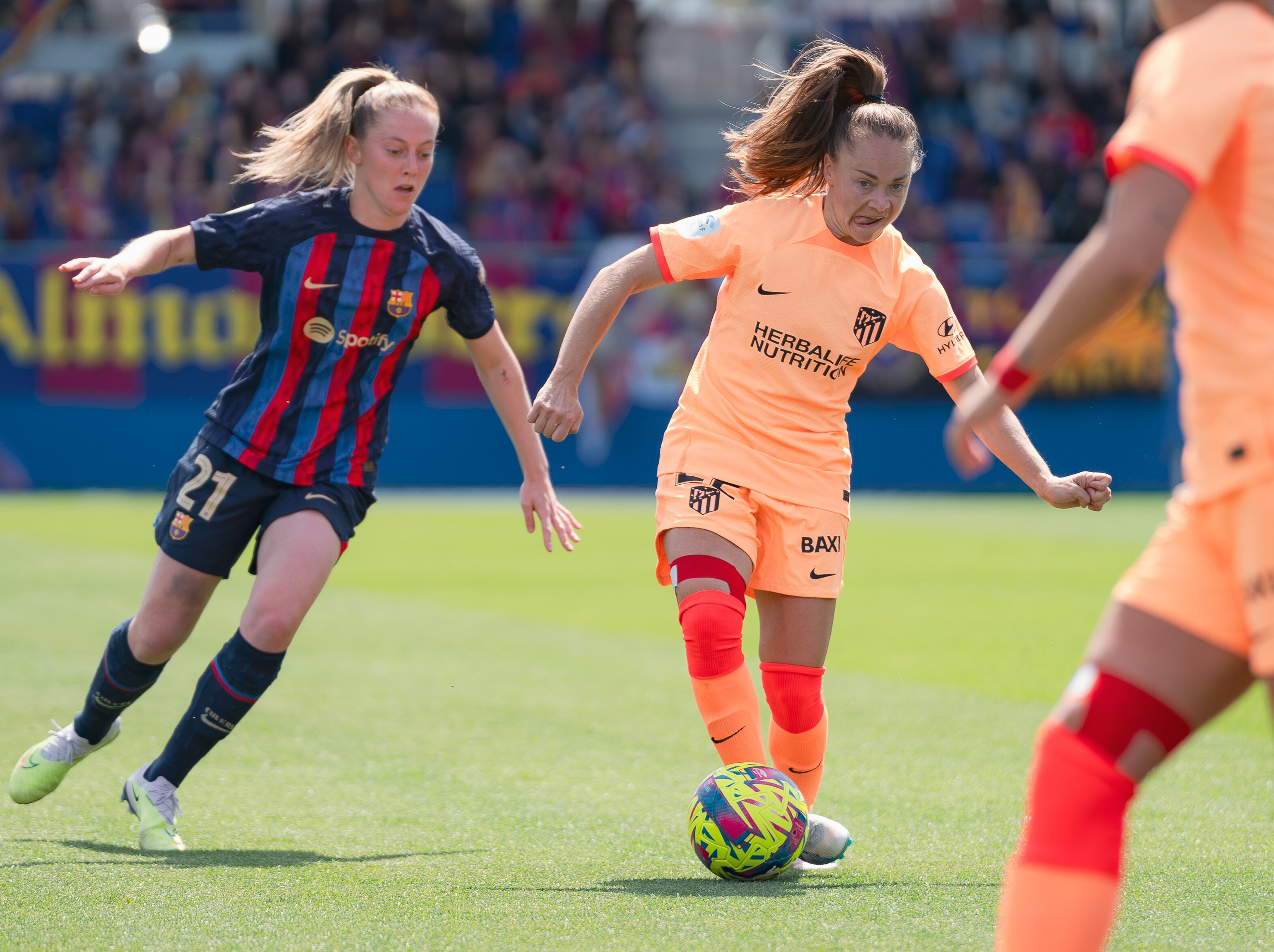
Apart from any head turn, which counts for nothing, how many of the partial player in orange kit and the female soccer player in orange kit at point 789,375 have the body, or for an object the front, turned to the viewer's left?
1

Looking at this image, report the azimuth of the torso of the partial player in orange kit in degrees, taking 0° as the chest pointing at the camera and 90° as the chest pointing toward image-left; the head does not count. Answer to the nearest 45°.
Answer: approximately 90°

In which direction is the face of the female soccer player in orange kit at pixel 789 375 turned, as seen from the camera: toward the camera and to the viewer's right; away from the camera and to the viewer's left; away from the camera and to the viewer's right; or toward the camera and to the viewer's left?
toward the camera and to the viewer's right

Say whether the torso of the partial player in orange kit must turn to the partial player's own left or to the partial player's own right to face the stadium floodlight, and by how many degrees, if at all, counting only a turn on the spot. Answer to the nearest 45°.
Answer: approximately 45° to the partial player's own right

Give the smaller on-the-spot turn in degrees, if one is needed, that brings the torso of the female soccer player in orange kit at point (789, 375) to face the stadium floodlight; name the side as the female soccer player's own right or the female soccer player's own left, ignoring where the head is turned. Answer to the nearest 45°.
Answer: approximately 180°

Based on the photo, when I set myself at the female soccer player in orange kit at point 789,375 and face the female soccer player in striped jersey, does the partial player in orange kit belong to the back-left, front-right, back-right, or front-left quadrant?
back-left

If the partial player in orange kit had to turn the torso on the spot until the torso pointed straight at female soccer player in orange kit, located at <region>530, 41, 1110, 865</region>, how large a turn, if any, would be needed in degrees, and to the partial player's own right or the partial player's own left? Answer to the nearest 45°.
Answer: approximately 45° to the partial player's own right

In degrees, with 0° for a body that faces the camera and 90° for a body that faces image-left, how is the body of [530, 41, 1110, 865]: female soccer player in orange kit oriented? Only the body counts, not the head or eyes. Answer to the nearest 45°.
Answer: approximately 315°
